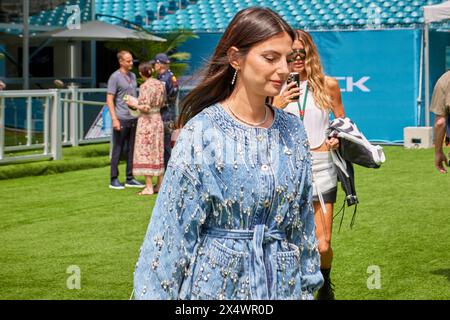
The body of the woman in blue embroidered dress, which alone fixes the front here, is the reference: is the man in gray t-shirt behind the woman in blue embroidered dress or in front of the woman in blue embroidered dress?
behind

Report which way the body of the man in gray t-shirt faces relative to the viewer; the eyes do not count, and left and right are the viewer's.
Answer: facing the viewer and to the right of the viewer

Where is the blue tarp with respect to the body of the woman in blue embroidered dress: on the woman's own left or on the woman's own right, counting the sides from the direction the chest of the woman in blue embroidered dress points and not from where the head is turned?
on the woman's own left

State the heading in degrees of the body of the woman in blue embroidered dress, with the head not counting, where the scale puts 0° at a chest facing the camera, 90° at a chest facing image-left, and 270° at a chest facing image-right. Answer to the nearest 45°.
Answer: approximately 315°

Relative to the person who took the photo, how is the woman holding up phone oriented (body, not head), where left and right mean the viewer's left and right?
facing the viewer and to the left of the viewer

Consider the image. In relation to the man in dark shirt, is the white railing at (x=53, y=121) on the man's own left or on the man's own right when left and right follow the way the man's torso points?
on the man's own right

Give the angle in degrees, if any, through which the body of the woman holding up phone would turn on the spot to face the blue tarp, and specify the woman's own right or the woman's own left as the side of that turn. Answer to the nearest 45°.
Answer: approximately 135° to the woman's own right
